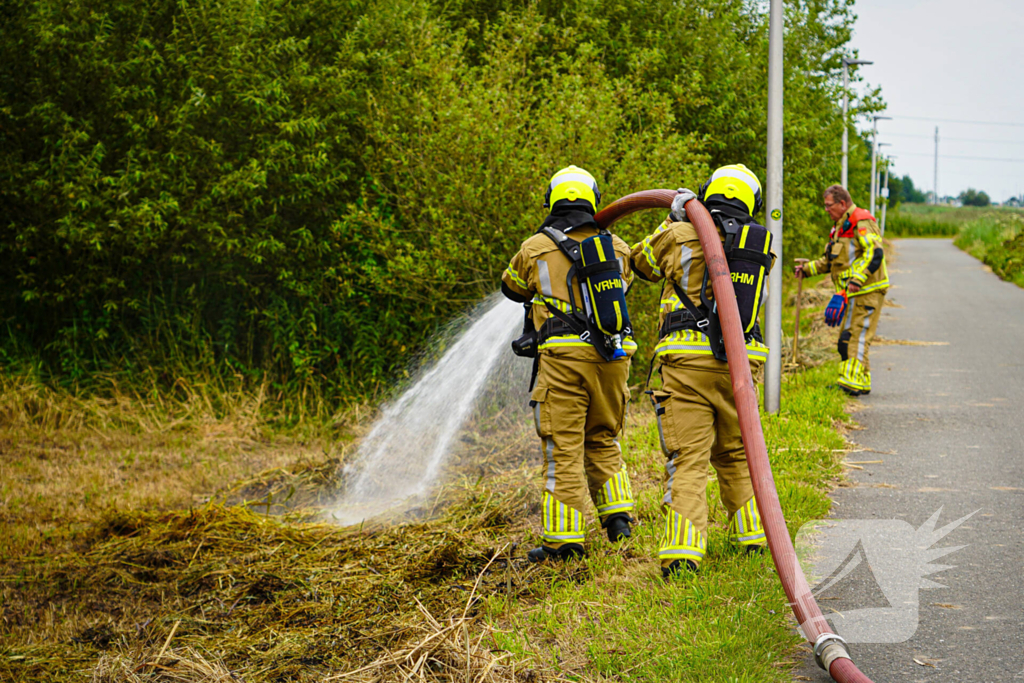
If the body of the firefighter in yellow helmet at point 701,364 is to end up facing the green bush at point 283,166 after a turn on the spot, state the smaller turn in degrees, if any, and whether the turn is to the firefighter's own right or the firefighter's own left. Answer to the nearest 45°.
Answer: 0° — they already face it

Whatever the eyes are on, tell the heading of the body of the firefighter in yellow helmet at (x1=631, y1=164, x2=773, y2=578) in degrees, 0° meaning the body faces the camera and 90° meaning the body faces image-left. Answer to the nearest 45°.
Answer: approximately 135°

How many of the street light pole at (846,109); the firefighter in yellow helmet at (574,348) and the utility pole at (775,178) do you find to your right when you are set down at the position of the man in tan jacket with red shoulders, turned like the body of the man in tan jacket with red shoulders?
1

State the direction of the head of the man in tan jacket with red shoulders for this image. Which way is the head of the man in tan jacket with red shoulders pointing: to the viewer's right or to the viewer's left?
to the viewer's left

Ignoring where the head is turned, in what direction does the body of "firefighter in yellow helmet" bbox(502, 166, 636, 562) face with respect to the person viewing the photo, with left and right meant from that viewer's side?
facing away from the viewer and to the left of the viewer

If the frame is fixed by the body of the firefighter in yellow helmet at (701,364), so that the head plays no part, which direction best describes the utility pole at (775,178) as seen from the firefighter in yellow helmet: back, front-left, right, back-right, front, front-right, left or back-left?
front-right

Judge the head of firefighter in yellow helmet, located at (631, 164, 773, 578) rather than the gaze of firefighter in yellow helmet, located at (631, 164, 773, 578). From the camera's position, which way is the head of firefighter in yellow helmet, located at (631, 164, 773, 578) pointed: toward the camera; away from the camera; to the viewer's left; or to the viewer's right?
away from the camera

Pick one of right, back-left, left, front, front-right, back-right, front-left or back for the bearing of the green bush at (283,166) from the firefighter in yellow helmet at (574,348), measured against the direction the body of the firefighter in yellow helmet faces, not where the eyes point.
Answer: front

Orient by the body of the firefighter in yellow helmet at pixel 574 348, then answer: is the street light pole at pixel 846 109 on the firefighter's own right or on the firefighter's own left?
on the firefighter's own right
